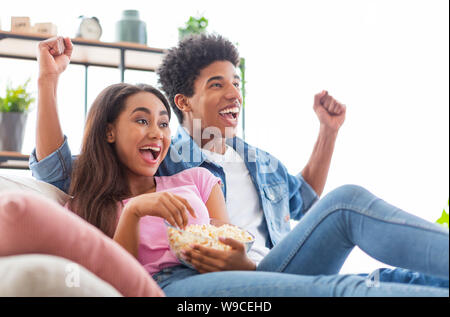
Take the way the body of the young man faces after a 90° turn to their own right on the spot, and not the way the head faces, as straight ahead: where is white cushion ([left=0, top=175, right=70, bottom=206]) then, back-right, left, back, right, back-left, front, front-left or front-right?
front

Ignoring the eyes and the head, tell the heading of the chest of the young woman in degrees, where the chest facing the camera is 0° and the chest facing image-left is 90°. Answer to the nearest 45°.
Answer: approximately 315°

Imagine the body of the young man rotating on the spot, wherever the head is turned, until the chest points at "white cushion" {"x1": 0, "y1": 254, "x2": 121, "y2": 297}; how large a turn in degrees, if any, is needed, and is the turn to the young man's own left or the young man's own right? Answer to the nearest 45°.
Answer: approximately 45° to the young man's own right

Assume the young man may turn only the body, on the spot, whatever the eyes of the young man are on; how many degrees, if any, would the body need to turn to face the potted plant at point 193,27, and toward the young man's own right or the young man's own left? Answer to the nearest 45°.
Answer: approximately 135° to the young man's own left

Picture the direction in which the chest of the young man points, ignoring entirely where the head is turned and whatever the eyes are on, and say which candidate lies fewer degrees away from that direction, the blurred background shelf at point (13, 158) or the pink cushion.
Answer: the pink cushion

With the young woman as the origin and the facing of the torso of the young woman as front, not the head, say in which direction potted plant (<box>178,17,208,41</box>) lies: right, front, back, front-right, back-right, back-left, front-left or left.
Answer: back-left

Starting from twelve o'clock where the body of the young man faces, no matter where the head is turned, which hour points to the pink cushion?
The pink cushion is roughly at 2 o'clock from the young man.

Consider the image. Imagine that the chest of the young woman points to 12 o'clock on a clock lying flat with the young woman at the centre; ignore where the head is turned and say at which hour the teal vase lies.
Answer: The teal vase is roughly at 7 o'clock from the young woman.

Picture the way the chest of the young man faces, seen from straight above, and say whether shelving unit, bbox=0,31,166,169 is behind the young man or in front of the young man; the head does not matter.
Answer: behind

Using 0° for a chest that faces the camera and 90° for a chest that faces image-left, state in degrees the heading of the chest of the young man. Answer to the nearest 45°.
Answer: approximately 315°
